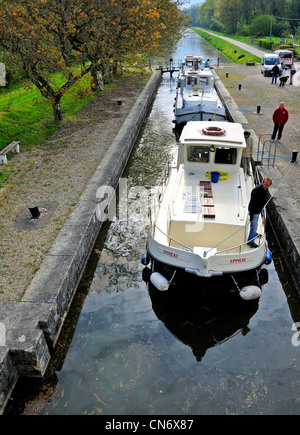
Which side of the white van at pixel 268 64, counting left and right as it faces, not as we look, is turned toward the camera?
front

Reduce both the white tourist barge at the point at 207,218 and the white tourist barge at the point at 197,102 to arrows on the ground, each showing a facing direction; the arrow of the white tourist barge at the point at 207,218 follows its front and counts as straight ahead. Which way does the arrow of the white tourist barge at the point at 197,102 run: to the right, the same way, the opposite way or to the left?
the same way

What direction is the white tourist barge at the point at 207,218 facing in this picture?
toward the camera

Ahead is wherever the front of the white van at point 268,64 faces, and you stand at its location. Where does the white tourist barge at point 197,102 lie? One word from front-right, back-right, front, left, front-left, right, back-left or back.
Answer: front

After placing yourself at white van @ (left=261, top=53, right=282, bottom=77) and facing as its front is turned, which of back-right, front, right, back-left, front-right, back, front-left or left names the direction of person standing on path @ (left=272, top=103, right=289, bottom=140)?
front

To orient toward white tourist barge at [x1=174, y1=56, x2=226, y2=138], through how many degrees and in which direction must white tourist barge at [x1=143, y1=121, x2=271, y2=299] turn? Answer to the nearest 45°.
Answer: approximately 180°

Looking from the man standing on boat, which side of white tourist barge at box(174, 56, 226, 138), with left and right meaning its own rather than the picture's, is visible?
front

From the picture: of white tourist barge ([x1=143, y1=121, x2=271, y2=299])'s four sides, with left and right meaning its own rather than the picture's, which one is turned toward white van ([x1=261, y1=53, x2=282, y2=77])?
back

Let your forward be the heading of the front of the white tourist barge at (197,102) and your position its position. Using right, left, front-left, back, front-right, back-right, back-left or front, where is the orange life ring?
front

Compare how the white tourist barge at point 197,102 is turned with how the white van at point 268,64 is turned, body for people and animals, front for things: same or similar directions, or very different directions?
same or similar directions

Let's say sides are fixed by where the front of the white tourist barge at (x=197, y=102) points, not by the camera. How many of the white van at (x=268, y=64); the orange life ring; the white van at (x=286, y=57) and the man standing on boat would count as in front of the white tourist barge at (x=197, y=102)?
2

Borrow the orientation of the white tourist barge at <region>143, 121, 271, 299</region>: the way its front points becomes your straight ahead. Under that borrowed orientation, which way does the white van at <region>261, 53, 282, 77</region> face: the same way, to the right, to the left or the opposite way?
the same way

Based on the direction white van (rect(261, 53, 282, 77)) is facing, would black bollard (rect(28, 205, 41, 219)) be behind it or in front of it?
in front

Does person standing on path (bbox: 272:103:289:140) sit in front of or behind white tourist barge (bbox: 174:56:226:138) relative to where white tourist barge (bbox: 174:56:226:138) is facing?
in front

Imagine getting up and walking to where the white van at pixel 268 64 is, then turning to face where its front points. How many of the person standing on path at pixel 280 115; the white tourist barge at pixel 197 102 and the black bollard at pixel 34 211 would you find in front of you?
3

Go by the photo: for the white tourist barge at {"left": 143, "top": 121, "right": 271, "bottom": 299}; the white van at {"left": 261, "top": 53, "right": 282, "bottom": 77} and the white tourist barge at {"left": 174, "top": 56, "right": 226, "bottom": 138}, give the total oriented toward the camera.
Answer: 3

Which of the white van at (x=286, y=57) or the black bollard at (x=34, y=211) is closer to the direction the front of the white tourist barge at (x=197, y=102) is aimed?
the black bollard

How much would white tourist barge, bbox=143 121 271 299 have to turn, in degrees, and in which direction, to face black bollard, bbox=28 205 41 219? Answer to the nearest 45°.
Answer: approximately 90° to its right
